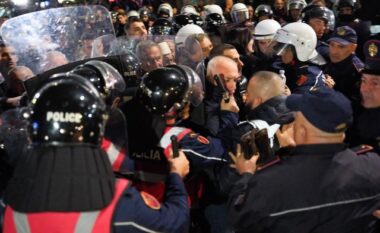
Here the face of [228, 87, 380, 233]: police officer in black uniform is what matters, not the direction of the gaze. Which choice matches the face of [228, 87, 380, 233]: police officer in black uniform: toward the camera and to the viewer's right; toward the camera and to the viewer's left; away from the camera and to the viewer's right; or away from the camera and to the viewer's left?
away from the camera and to the viewer's left

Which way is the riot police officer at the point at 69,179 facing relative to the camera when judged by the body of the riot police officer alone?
away from the camera

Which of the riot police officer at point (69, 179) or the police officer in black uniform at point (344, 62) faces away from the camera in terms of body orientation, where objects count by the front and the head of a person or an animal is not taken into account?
the riot police officer

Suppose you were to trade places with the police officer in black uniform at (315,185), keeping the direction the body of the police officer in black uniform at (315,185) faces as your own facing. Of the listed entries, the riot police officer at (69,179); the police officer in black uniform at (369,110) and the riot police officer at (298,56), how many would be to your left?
1

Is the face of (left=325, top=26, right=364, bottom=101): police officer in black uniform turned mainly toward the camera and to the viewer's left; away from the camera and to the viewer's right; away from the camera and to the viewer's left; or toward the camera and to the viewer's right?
toward the camera and to the viewer's left

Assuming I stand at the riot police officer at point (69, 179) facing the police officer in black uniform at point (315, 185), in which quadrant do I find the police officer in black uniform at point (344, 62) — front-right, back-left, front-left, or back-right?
front-left

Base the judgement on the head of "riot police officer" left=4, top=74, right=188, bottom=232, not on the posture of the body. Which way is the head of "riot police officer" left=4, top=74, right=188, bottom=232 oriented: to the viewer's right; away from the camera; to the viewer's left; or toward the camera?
away from the camera

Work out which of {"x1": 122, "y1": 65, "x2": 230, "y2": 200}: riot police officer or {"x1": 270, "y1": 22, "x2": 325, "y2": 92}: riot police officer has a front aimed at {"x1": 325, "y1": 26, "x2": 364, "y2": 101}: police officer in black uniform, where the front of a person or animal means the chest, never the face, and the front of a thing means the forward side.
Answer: {"x1": 122, "y1": 65, "x2": 230, "y2": 200}: riot police officer

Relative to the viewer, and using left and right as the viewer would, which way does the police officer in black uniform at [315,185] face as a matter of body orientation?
facing away from the viewer and to the left of the viewer

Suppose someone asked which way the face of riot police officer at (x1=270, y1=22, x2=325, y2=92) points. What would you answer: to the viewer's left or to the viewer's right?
to the viewer's left

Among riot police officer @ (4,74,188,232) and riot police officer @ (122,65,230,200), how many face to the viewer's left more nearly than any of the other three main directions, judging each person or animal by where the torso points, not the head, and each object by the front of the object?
0

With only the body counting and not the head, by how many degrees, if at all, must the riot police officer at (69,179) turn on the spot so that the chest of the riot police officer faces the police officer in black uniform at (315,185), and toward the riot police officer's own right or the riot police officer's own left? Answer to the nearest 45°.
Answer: approximately 90° to the riot police officer's own right

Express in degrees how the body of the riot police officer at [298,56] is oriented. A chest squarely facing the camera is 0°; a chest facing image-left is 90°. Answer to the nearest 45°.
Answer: approximately 90°
